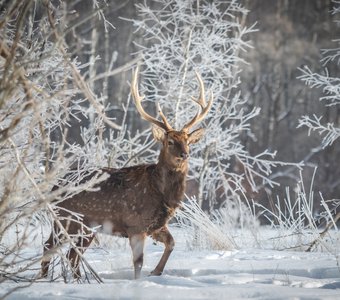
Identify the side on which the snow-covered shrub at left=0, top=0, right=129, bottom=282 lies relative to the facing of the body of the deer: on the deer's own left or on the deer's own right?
on the deer's own right

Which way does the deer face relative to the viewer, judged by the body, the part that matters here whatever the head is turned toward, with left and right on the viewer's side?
facing the viewer and to the right of the viewer
